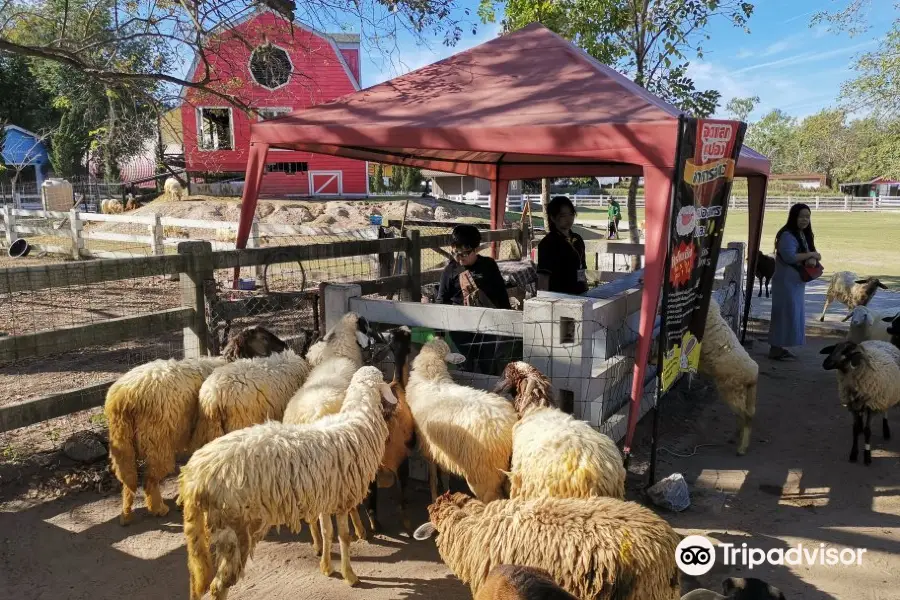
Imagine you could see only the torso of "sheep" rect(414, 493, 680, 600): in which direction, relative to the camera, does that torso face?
to the viewer's left

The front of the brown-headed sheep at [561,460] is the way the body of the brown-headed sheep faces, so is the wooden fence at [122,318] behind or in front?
in front

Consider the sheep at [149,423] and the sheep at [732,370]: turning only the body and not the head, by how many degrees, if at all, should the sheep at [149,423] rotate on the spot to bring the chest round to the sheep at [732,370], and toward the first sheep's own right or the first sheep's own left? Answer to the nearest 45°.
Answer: approximately 45° to the first sheep's own right

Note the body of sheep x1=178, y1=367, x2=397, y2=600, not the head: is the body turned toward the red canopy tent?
yes

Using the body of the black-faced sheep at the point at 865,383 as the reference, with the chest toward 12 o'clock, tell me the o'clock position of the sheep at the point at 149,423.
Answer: The sheep is roughly at 12 o'clock from the black-faced sheep.

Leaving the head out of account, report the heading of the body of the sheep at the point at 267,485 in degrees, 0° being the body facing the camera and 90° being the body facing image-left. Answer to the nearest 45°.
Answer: approximately 225°

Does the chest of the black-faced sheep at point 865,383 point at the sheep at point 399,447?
yes
